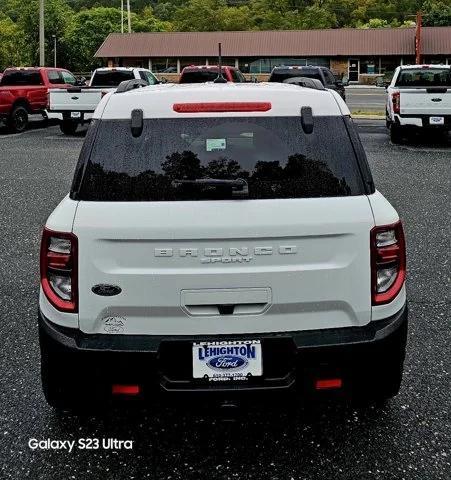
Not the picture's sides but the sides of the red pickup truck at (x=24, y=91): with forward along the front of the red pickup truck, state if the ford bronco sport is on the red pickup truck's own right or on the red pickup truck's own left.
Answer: on the red pickup truck's own right

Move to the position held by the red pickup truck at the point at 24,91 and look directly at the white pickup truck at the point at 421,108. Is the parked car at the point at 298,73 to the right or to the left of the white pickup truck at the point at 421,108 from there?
left

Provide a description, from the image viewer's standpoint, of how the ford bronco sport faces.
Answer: facing away from the viewer

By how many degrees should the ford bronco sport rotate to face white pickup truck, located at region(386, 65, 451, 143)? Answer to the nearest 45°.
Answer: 0° — it already faces it

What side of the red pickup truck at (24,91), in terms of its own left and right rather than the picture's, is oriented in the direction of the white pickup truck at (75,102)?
right

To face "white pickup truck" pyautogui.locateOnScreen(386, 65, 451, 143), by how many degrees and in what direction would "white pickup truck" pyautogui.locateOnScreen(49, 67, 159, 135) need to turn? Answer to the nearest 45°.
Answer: approximately 90° to its right

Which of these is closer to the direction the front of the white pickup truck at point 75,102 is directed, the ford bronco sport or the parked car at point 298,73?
the parked car

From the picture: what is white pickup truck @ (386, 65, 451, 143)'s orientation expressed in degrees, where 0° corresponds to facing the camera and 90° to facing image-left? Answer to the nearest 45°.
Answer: approximately 180°

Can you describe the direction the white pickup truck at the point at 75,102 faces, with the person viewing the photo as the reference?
facing away from the viewer and to the right of the viewer

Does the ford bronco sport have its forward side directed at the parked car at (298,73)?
yes

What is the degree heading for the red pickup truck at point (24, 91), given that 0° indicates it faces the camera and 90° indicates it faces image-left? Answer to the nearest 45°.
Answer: approximately 225°

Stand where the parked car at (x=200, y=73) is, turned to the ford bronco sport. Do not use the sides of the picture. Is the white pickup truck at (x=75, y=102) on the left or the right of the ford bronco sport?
right
